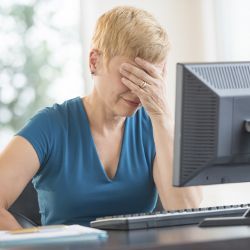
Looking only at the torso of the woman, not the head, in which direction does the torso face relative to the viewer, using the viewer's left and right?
facing the viewer and to the right of the viewer

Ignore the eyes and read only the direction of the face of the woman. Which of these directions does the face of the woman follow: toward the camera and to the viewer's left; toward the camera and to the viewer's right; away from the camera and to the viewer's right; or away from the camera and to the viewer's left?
toward the camera and to the viewer's right

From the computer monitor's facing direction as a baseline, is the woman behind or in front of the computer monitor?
in front

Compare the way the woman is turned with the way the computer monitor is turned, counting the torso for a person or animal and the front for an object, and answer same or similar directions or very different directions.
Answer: very different directions

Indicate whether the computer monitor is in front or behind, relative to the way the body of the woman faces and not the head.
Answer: in front

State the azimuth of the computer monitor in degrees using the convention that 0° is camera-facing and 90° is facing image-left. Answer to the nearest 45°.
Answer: approximately 135°
